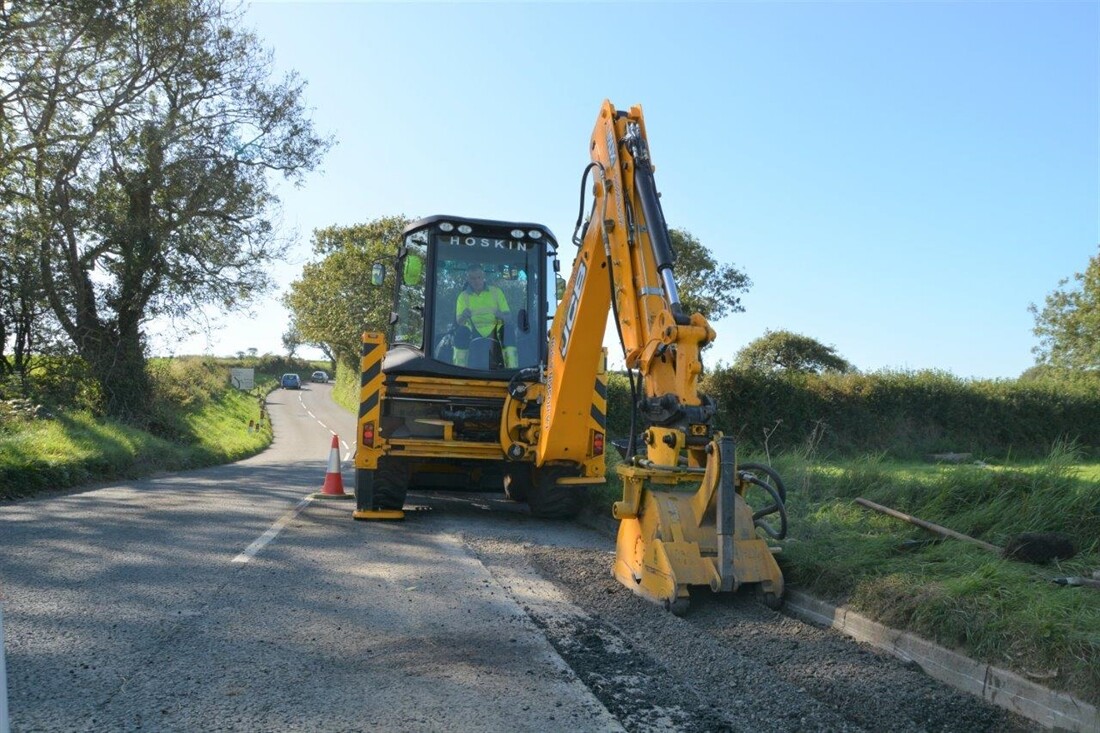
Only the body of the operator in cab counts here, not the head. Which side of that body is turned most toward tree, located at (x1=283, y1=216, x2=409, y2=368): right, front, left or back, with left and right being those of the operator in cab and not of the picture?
back

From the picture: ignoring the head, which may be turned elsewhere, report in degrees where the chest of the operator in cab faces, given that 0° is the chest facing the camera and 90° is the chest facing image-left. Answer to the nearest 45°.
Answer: approximately 0°

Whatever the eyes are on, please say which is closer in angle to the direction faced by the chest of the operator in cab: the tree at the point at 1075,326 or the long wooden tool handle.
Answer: the long wooden tool handle

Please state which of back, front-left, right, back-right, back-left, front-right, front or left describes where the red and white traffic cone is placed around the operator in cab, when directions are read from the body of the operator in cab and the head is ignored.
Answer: back-right

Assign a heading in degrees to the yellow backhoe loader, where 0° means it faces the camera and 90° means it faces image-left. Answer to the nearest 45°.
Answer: approximately 180°

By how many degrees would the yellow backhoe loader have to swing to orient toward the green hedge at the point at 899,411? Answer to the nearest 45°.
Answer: approximately 45° to its right

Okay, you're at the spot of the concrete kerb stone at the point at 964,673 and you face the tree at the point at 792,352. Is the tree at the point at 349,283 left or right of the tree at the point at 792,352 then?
left
